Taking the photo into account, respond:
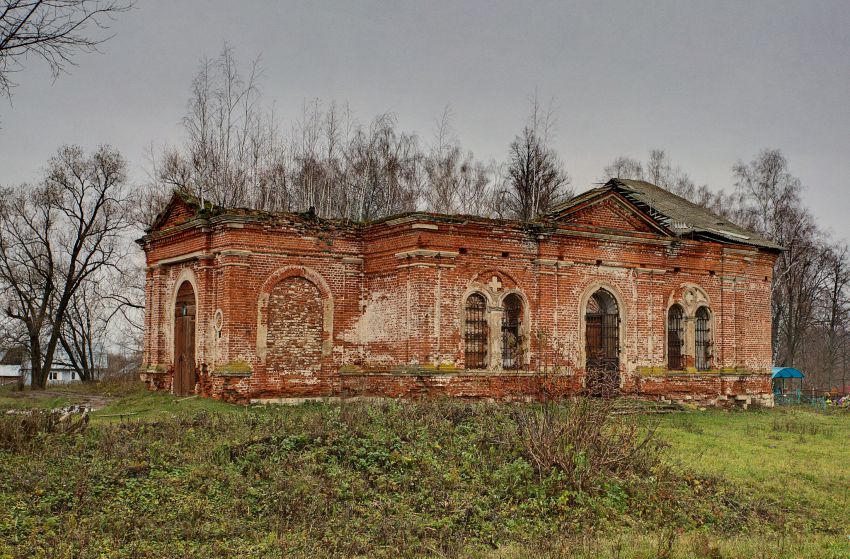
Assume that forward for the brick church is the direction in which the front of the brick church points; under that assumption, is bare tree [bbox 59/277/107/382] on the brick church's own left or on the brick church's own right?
on the brick church's own right

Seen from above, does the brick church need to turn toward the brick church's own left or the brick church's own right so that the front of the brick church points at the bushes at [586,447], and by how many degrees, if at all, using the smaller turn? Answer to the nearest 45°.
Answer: approximately 45° to the brick church's own left

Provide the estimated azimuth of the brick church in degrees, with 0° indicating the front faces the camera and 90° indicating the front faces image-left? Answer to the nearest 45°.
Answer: approximately 45°
